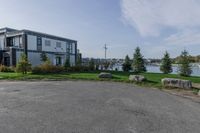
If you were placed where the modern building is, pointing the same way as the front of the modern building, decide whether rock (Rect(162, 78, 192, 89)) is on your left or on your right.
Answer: on your left

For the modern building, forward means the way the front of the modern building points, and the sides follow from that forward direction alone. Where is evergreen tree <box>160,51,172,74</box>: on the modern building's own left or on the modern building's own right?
on the modern building's own left

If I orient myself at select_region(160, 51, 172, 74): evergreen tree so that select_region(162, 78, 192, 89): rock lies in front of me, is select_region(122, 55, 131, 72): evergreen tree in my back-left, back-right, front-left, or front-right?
back-right

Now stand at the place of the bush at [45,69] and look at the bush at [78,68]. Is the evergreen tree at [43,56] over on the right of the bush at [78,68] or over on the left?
left

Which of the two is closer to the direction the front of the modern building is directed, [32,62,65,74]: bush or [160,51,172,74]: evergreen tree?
the bush
